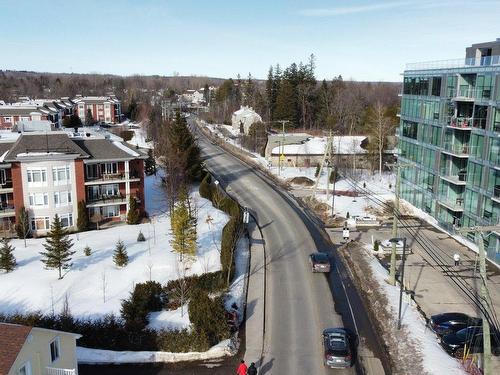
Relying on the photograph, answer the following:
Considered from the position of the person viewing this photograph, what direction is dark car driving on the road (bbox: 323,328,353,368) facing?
facing away from the viewer

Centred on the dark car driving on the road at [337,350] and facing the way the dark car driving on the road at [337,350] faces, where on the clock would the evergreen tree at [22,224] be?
The evergreen tree is roughly at 10 o'clock from the dark car driving on the road.

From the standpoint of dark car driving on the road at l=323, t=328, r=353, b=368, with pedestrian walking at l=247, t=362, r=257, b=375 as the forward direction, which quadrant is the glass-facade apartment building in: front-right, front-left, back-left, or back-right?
back-right

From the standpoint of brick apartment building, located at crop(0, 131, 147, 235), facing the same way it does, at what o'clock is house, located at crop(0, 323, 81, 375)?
The house is roughly at 12 o'clock from the brick apartment building.

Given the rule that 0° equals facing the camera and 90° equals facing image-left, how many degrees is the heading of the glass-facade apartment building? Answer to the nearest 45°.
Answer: approximately 45°

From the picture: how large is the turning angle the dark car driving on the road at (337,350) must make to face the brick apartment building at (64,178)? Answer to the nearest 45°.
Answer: approximately 45° to its left
